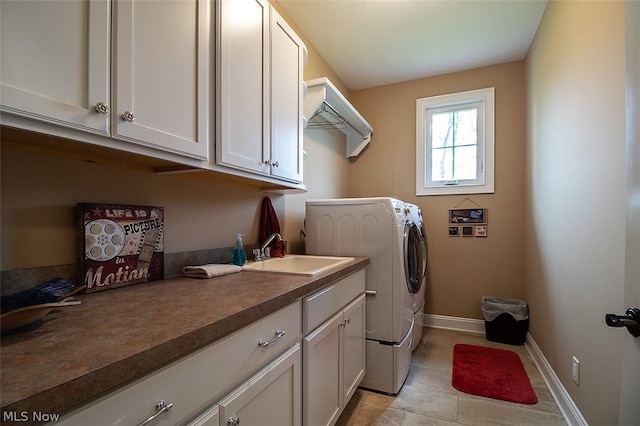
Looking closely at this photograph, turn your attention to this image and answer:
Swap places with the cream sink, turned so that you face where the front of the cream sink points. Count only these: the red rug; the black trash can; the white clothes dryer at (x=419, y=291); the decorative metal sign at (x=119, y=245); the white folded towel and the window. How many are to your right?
2

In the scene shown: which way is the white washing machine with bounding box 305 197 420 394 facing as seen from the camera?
to the viewer's right

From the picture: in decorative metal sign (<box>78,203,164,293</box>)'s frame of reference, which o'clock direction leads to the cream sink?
The cream sink is roughly at 10 o'clock from the decorative metal sign.

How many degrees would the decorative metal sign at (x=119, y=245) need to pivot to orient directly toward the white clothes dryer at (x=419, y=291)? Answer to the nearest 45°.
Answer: approximately 45° to its left

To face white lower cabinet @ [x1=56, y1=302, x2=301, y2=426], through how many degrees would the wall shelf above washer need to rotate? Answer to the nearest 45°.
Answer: approximately 45° to its right

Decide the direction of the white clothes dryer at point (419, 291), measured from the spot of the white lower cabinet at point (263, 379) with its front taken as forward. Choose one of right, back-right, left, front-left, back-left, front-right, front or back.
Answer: left

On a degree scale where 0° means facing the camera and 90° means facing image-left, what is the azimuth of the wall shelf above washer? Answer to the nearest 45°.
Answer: approximately 315°

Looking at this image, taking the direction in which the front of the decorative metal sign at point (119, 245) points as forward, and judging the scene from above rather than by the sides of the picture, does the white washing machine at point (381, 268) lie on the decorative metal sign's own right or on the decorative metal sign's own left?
on the decorative metal sign's own left

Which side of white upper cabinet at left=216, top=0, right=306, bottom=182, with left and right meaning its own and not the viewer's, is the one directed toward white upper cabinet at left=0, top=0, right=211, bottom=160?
right

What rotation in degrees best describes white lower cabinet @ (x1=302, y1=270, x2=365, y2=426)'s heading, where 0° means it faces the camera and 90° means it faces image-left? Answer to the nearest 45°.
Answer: approximately 315°

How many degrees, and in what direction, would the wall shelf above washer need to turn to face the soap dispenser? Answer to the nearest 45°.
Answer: approximately 90° to its right

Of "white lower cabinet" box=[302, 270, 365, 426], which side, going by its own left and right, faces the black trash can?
left

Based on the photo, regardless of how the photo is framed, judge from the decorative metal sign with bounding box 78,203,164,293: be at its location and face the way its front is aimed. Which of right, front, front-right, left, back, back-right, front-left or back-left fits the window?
front-left
